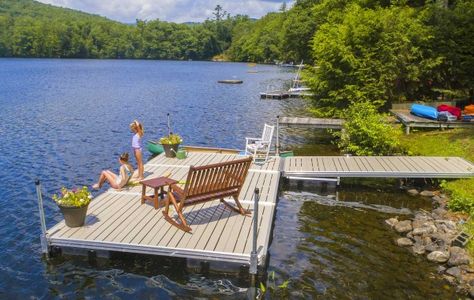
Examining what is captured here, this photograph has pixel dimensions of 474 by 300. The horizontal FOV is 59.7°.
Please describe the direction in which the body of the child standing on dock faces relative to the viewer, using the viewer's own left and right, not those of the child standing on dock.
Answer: facing to the left of the viewer

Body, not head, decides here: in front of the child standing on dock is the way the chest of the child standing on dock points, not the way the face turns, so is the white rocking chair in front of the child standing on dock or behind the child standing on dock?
behind

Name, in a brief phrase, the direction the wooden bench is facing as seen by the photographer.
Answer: facing away from the viewer and to the left of the viewer

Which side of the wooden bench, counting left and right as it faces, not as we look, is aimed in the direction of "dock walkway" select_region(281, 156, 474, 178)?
right

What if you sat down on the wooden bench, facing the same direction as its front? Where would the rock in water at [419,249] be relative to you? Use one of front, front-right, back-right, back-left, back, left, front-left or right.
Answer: back-right

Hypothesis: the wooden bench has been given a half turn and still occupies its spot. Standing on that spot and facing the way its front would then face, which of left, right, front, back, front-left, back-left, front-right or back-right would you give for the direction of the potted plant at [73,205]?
back-right

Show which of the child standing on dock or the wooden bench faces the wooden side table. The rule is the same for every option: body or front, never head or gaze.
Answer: the wooden bench

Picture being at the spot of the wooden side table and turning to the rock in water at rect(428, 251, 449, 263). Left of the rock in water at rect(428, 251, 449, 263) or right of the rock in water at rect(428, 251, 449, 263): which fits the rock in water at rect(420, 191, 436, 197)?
left

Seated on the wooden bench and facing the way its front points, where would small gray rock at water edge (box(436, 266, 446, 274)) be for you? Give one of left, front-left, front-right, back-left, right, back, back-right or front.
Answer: back-right

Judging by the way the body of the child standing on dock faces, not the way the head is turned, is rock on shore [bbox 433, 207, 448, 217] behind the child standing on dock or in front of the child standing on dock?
behind

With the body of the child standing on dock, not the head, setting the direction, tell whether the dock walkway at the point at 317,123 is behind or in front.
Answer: behind

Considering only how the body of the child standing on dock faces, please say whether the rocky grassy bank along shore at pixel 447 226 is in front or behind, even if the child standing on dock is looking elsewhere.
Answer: behind
